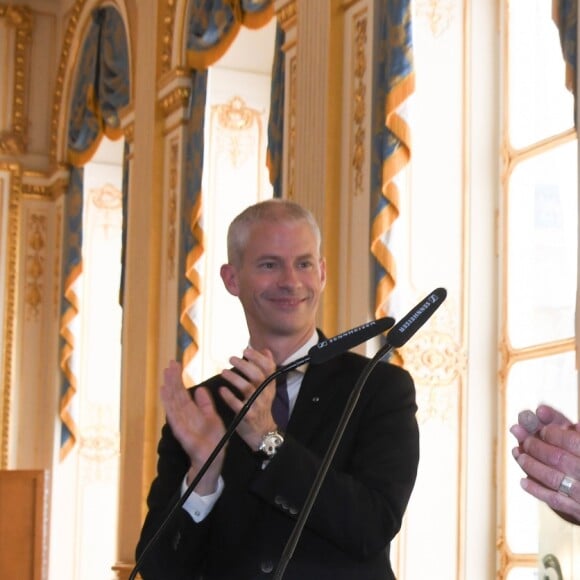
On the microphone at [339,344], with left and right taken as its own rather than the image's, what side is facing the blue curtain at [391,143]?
left

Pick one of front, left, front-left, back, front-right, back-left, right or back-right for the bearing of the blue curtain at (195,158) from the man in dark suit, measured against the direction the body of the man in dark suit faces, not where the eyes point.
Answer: back-right

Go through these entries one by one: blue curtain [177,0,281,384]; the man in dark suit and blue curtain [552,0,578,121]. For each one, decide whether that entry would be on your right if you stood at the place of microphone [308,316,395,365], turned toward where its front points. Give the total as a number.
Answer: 0

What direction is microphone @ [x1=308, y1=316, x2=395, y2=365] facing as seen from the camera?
to the viewer's right

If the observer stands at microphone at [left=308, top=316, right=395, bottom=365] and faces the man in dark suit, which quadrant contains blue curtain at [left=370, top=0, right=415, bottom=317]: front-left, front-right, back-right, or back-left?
front-right

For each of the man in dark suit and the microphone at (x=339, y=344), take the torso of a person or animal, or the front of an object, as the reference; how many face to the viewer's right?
1

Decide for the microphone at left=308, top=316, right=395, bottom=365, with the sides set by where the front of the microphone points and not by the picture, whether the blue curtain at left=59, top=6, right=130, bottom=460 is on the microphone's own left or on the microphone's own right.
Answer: on the microphone's own left

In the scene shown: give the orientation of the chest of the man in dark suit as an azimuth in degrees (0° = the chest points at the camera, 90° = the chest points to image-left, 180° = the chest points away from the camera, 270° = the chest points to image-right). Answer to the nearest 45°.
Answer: approximately 45°

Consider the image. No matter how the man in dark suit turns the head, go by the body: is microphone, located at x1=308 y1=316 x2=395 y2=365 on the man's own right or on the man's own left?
on the man's own left
